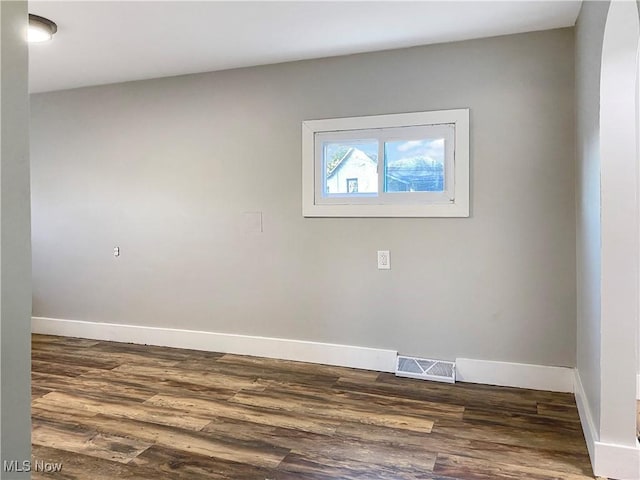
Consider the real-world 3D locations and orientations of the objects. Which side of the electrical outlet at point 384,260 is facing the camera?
front

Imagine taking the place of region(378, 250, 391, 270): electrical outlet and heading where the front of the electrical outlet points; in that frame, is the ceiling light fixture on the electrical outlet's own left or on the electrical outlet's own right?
on the electrical outlet's own right
